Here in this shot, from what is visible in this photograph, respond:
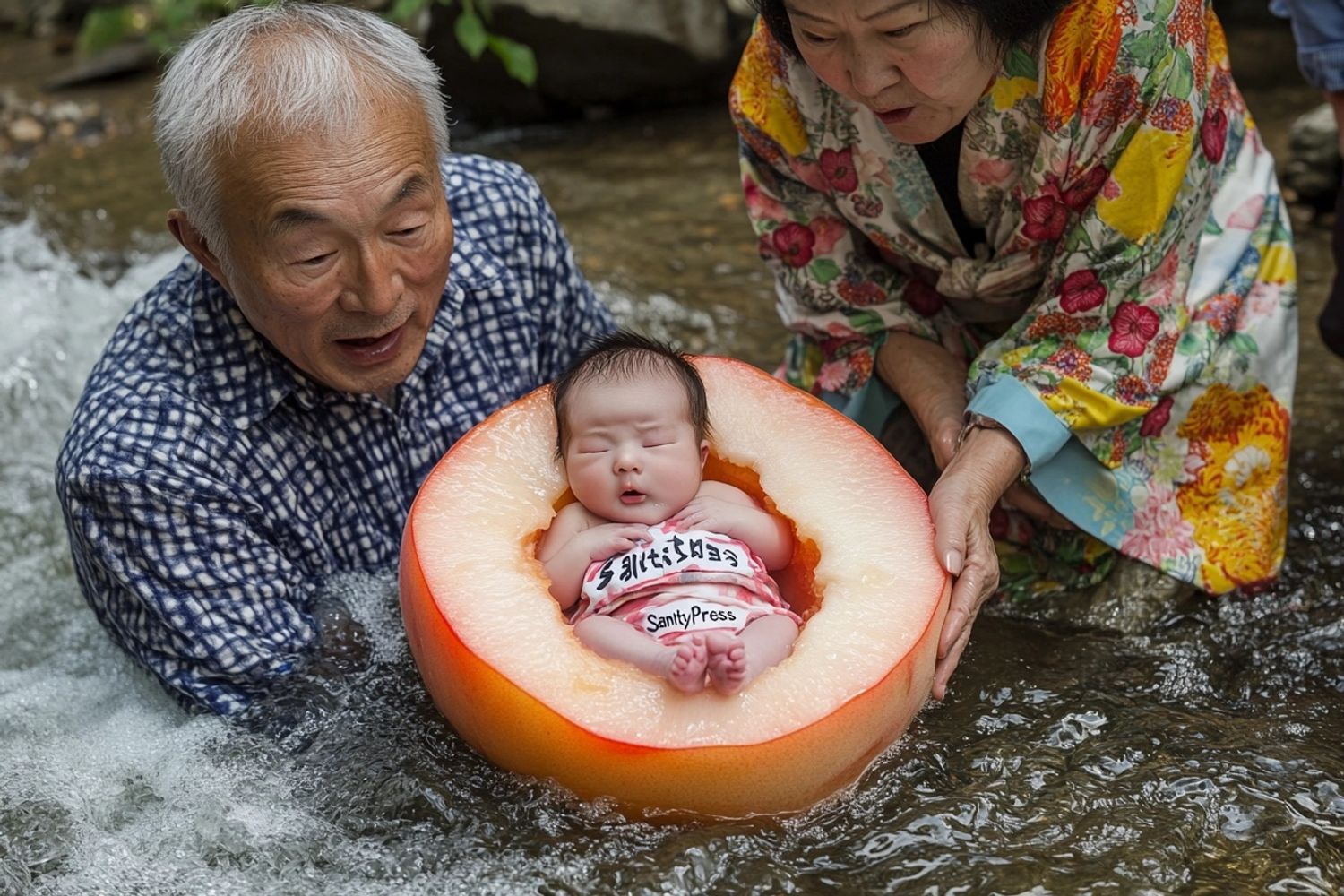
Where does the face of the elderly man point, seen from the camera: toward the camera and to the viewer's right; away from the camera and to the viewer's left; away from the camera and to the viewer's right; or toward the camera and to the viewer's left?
toward the camera and to the viewer's right

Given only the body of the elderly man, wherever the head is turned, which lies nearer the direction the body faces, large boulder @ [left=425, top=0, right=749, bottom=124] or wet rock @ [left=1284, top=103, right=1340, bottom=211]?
the wet rock

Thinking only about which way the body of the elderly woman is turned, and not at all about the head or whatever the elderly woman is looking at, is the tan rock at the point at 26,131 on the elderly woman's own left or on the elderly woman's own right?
on the elderly woman's own right

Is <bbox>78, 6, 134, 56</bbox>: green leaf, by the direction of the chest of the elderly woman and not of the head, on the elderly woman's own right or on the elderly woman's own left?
on the elderly woman's own right

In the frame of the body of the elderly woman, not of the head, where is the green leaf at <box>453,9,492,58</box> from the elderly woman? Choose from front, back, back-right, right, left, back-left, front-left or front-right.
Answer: right

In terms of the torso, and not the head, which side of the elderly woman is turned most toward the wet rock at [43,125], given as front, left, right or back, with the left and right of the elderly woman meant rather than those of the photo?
right

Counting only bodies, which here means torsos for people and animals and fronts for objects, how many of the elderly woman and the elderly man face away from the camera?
0

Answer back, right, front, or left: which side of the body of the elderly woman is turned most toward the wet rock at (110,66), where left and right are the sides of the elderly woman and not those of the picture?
right

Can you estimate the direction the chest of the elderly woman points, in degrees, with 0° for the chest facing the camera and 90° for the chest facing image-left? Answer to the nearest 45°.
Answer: approximately 45°

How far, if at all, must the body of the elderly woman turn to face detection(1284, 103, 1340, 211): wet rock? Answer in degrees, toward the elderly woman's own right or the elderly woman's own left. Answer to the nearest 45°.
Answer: approximately 135° to the elderly woman's own right

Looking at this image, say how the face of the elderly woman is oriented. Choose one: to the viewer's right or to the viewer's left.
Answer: to the viewer's left

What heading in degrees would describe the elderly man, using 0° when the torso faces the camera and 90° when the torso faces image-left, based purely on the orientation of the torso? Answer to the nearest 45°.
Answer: approximately 315°

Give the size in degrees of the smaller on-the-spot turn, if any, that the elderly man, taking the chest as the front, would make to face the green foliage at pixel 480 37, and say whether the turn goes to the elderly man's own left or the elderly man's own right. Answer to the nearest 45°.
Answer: approximately 135° to the elderly man's own left

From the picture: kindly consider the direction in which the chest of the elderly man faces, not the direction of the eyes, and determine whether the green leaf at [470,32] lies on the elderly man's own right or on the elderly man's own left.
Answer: on the elderly man's own left
